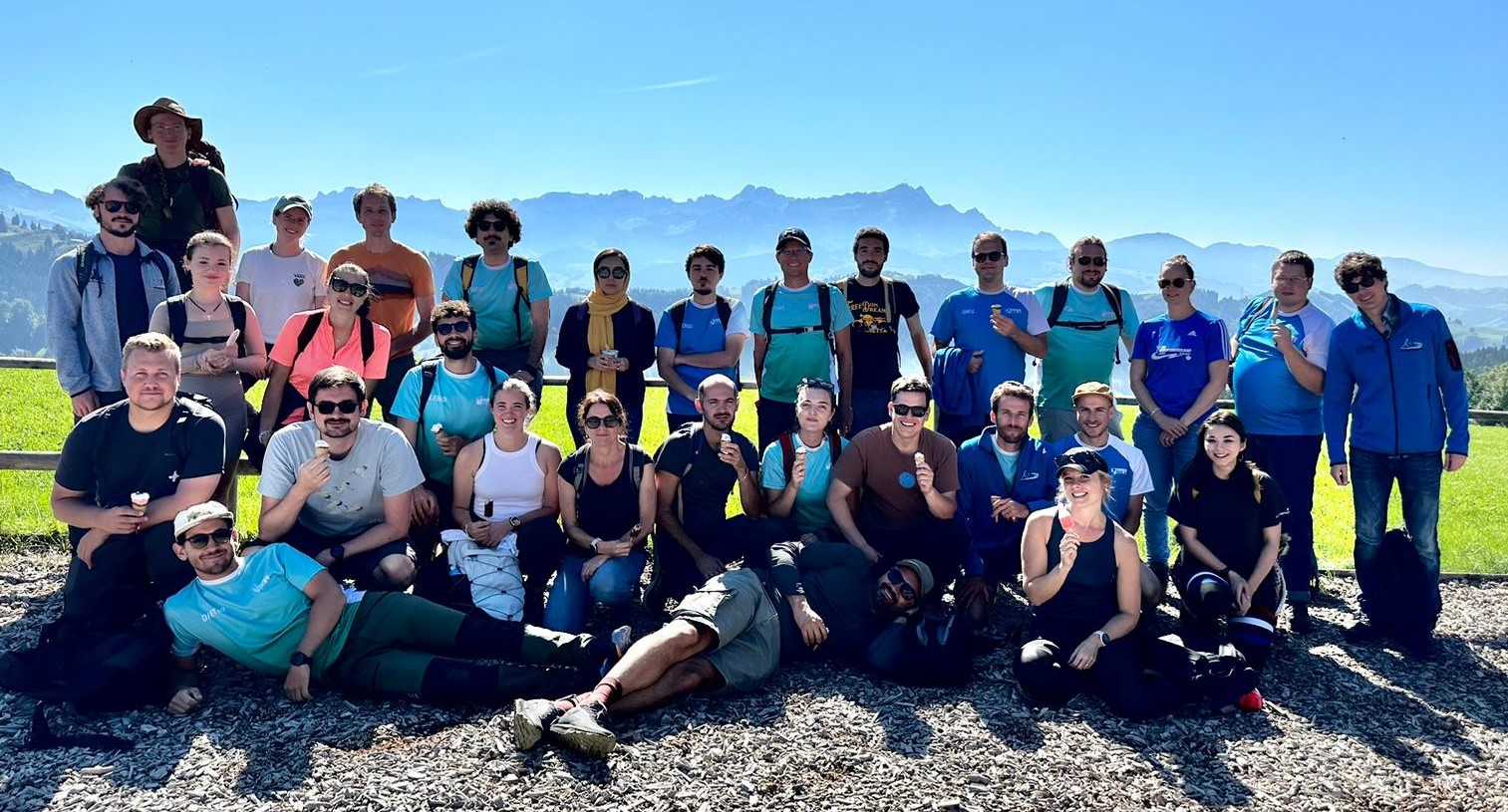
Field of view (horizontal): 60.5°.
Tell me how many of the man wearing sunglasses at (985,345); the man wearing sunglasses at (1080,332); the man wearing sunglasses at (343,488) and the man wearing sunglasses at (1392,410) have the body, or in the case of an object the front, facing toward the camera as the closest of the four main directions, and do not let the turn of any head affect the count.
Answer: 4

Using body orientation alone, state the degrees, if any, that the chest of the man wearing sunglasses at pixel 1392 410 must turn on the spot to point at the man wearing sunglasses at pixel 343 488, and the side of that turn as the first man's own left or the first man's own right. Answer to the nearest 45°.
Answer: approximately 45° to the first man's own right

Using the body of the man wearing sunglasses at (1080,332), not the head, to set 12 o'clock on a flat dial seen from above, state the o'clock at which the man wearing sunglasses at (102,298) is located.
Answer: the man wearing sunglasses at (102,298) is roughly at 2 o'clock from the man wearing sunglasses at (1080,332).

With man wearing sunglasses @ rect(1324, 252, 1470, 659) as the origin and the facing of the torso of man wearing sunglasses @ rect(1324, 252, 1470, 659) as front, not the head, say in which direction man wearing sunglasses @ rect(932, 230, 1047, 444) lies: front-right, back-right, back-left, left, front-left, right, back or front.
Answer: right

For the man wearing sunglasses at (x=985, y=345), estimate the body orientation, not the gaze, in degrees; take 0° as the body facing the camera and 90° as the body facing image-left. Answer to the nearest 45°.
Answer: approximately 0°

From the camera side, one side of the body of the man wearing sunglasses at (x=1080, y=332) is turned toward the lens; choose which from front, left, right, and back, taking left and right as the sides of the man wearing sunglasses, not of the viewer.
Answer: front

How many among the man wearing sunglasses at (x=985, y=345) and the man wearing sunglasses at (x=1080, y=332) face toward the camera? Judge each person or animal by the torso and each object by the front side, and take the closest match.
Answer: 2

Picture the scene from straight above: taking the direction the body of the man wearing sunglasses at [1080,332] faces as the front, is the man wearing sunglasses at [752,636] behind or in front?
in front

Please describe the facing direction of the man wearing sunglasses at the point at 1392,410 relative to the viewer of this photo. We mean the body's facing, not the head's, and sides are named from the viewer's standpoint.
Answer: facing the viewer

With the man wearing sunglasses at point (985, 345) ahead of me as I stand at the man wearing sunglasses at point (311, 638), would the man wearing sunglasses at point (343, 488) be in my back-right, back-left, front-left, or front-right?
front-left
